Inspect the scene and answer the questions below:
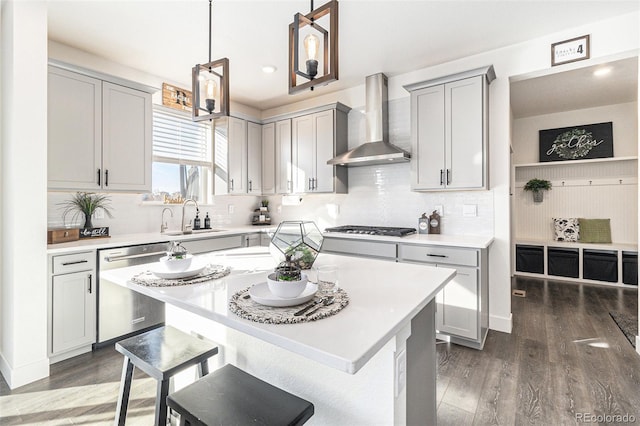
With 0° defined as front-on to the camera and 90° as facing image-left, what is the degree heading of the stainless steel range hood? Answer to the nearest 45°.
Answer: approximately 45°

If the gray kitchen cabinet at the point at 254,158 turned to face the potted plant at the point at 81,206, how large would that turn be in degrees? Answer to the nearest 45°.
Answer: approximately 90° to its right

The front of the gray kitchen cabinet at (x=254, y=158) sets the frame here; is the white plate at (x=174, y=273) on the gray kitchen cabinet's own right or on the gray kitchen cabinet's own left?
on the gray kitchen cabinet's own right

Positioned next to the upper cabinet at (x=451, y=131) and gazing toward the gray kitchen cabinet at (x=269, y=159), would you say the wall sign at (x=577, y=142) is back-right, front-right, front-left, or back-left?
back-right

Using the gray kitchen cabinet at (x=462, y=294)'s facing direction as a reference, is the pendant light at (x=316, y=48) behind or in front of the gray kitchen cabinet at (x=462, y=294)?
in front

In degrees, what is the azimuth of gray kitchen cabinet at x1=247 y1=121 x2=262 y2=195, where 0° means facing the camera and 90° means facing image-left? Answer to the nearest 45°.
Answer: approximately 315°

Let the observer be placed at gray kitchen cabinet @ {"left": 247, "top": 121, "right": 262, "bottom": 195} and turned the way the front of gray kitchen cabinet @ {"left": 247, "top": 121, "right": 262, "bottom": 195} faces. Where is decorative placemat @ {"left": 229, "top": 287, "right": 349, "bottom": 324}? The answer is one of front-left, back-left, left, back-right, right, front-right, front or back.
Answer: front-right

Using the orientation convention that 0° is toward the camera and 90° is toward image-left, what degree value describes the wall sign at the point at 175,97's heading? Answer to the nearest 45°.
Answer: approximately 315°
